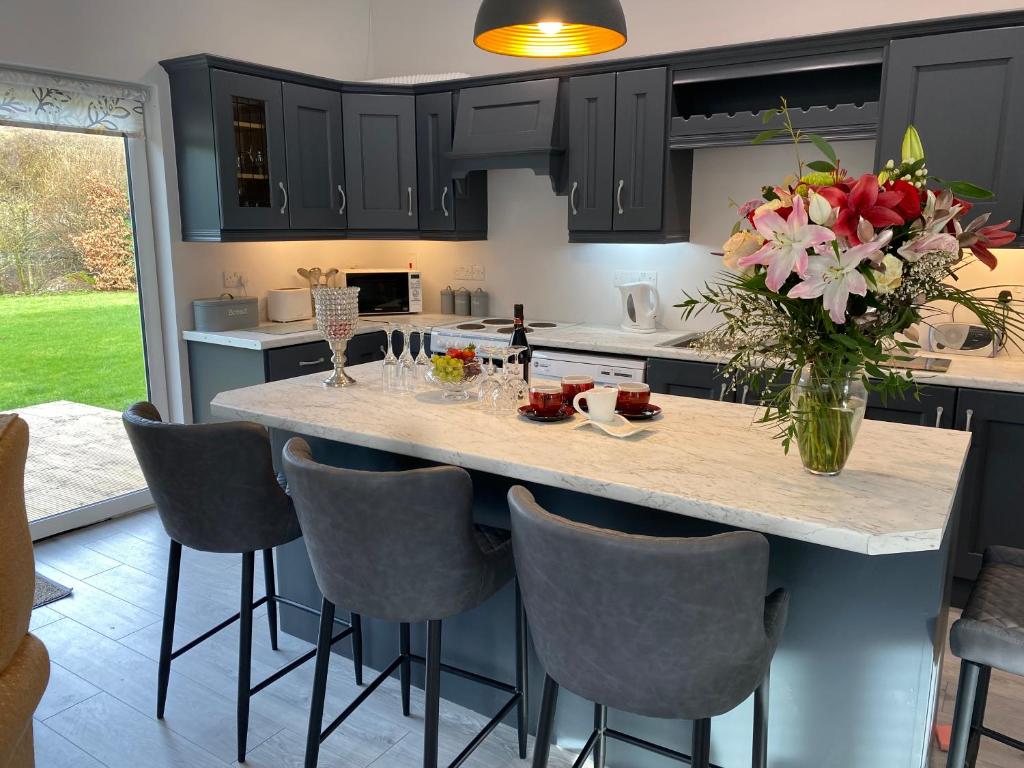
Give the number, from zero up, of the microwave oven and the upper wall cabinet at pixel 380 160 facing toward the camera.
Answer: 2

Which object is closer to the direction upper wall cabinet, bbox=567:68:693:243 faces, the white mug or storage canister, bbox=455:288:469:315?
the white mug

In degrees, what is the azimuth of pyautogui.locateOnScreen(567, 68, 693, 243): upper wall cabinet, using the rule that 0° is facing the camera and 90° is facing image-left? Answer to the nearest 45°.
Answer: approximately 45°

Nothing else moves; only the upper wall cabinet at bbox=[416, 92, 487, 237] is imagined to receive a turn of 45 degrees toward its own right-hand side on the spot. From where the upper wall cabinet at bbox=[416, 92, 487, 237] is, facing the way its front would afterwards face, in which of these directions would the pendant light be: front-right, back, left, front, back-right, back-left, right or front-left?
left

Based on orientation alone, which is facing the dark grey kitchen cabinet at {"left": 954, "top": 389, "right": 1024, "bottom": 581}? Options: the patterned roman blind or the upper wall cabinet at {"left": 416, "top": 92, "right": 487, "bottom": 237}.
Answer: the patterned roman blind

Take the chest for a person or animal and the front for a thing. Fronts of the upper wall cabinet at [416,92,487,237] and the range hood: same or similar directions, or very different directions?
same or similar directions

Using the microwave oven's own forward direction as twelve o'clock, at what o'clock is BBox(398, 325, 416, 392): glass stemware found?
The glass stemware is roughly at 12 o'clock from the microwave oven.

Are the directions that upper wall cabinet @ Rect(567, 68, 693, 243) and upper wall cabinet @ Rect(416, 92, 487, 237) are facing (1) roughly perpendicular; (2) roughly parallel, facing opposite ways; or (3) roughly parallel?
roughly parallel

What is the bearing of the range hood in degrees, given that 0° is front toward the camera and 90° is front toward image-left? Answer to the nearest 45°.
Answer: approximately 45°

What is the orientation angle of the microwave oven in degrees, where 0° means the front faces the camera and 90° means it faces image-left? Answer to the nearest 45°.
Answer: approximately 0°

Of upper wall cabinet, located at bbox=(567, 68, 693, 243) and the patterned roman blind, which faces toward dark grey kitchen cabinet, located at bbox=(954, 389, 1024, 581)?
the patterned roman blind

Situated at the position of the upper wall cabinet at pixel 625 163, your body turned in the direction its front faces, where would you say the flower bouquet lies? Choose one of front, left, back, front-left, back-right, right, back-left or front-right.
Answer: front-left

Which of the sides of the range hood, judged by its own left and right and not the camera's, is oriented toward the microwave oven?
right

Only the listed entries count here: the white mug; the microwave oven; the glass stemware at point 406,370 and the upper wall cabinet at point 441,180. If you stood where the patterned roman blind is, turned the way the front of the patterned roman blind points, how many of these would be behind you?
0

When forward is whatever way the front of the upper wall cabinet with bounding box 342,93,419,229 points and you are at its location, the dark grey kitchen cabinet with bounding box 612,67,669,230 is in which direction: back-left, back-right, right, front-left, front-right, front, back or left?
front-left

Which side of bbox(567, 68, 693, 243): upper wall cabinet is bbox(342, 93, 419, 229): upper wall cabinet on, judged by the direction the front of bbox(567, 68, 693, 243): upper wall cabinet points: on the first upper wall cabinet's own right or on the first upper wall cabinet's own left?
on the first upper wall cabinet's own right

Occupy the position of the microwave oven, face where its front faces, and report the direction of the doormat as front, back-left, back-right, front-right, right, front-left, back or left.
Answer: front-right

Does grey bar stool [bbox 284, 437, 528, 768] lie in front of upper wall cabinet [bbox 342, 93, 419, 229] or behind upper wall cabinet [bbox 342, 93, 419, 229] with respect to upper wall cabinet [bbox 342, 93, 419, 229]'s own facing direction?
in front
